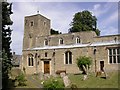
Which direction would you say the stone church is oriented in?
toward the camera

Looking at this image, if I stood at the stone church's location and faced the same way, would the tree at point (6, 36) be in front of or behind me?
in front

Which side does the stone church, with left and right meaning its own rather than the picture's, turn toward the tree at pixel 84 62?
front
